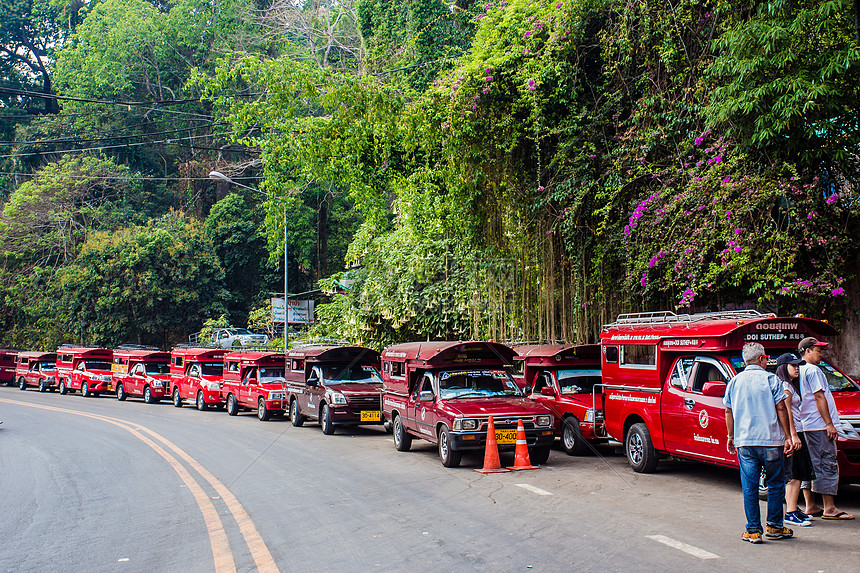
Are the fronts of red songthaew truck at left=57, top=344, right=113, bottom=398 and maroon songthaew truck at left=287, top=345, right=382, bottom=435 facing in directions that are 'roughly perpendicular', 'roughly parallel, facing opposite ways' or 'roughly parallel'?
roughly parallel

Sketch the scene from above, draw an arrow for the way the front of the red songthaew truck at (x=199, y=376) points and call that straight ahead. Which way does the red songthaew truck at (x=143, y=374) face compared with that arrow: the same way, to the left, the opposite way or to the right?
the same way

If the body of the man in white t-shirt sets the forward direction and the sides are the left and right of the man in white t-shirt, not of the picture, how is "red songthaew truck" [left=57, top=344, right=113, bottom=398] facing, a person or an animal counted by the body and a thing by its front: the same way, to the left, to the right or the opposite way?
the same way

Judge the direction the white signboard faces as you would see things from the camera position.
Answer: facing the viewer

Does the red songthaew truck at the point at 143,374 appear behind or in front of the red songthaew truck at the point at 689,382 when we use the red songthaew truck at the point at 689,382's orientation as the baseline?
behind

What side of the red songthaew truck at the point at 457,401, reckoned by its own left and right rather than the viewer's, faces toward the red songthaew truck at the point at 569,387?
left

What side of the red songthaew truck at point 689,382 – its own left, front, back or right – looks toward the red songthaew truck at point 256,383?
back

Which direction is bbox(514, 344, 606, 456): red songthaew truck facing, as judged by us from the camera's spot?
facing the viewer and to the right of the viewer

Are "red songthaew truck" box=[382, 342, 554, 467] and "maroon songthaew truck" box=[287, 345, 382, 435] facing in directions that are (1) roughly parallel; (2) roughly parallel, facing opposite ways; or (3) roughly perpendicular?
roughly parallel

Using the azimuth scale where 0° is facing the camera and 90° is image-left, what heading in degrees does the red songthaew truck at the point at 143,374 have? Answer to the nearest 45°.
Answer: approximately 315°

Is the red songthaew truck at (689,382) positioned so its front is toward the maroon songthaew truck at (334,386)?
no

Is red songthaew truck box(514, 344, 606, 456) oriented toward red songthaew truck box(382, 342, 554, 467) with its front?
no

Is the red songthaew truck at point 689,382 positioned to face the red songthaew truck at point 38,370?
no

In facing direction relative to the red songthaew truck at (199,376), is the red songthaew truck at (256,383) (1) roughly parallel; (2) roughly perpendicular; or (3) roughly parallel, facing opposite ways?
roughly parallel

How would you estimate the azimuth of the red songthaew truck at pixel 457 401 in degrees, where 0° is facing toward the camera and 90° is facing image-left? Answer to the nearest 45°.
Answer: approximately 315°

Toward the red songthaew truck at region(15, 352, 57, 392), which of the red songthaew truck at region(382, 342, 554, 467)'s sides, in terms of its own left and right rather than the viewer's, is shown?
back

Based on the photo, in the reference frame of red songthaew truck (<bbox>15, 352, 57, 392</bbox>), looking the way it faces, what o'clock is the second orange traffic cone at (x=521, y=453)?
The second orange traffic cone is roughly at 1 o'clock from the red songthaew truck.
